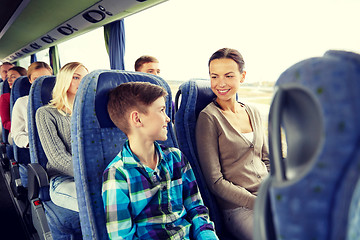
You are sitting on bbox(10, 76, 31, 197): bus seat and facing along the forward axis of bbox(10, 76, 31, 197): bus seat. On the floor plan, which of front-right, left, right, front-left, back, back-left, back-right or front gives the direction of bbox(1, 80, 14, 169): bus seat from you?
back-left

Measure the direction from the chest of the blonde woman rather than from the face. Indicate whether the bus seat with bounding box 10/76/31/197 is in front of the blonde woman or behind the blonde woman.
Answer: behind

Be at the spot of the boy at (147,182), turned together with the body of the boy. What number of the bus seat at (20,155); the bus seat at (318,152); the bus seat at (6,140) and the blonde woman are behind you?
3

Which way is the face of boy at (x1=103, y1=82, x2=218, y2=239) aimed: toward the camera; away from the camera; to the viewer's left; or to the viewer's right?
to the viewer's right

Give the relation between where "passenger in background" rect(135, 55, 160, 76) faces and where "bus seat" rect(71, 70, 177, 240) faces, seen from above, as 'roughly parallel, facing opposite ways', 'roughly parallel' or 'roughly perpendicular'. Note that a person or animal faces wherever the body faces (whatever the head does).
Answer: roughly parallel

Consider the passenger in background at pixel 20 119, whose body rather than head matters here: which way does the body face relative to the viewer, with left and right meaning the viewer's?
facing the viewer and to the right of the viewer

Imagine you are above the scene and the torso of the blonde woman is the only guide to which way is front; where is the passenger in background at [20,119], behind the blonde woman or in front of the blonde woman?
behind

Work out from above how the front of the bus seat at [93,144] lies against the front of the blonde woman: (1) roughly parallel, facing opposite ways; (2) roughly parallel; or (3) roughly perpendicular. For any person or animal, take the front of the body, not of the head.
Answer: roughly parallel

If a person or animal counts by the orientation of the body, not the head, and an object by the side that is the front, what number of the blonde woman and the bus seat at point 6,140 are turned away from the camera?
0
